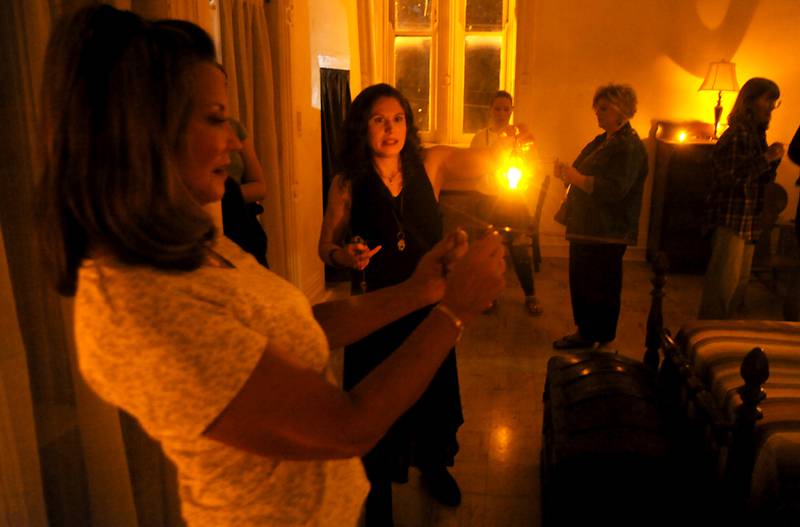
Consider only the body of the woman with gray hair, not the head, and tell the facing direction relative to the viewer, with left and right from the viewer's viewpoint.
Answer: facing to the left of the viewer

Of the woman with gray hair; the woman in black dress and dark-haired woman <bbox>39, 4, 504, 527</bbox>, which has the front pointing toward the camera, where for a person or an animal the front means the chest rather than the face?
the woman in black dress

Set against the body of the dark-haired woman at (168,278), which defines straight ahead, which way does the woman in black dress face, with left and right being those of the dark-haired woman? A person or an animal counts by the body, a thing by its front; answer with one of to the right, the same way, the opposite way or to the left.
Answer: to the right

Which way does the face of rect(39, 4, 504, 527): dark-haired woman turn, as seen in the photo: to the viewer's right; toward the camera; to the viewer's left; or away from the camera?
to the viewer's right

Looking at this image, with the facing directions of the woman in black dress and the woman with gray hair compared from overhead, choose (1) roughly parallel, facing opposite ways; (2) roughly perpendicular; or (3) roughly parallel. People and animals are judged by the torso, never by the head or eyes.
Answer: roughly perpendicular

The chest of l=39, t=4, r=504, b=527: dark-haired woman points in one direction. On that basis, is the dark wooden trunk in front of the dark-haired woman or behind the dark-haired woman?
in front

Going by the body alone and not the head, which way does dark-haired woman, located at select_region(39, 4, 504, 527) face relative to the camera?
to the viewer's right

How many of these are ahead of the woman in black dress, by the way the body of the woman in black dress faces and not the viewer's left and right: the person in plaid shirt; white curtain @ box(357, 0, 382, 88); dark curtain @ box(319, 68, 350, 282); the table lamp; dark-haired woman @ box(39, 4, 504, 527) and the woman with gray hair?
1

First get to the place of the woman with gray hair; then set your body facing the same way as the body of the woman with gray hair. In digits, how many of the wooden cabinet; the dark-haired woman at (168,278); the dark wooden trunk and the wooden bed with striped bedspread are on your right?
1

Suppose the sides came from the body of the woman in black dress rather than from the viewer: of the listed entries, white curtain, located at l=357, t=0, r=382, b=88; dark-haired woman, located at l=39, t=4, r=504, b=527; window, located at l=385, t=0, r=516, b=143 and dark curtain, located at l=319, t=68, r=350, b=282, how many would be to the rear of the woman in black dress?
3

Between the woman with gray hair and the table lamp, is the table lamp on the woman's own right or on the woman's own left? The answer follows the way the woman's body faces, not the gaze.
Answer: on the woman's own right

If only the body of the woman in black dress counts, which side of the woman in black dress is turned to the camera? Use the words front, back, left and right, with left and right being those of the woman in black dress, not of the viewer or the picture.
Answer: front

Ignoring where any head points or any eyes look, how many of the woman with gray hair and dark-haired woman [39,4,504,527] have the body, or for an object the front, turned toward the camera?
0

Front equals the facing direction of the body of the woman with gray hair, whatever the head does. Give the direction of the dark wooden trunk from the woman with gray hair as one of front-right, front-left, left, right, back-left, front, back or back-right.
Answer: left
